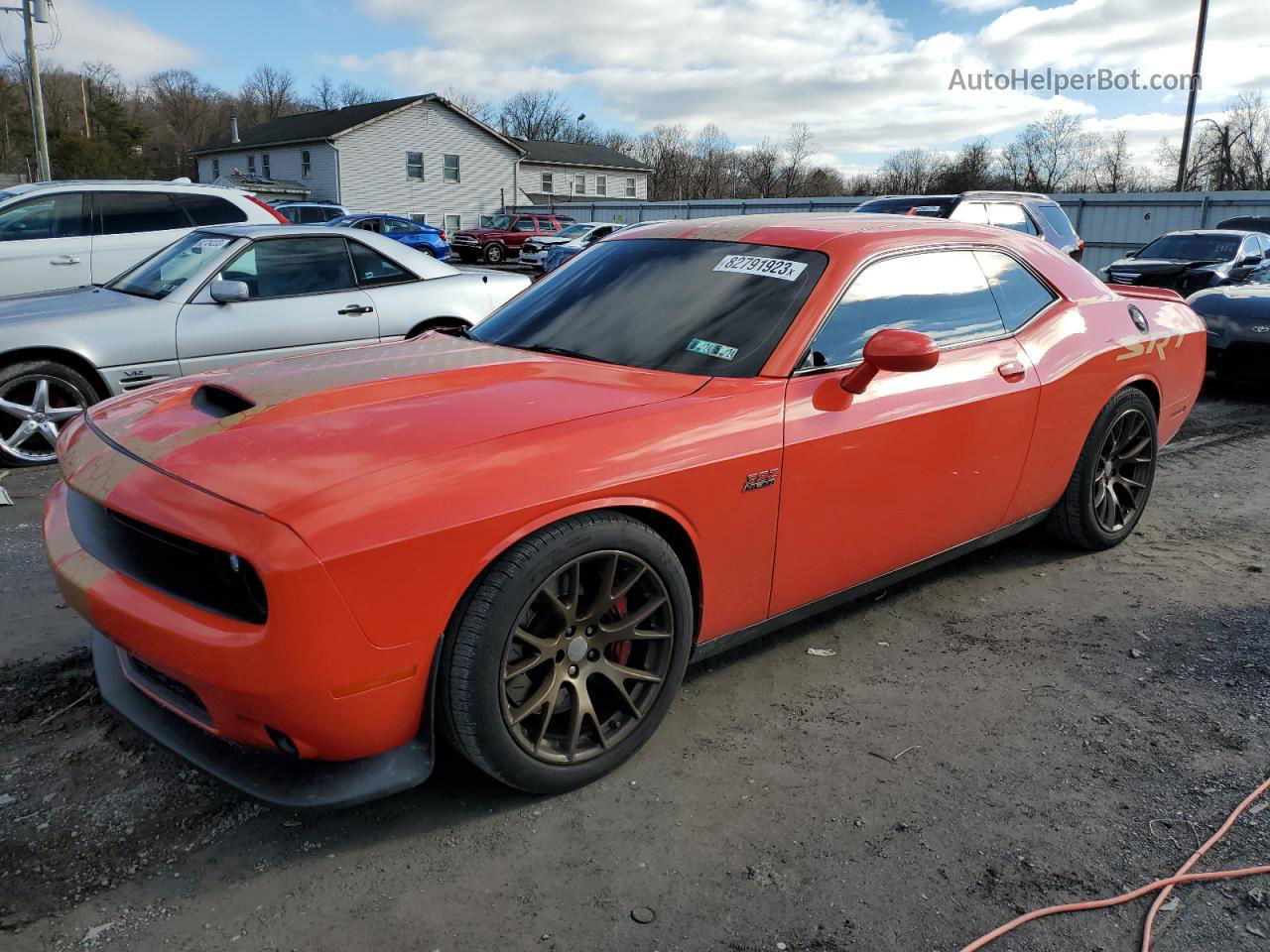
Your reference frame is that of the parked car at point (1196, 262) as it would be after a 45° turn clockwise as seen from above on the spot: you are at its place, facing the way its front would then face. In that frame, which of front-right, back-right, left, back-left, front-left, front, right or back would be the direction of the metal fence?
right

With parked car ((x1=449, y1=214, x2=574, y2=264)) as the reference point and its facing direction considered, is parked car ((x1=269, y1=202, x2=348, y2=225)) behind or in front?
in front

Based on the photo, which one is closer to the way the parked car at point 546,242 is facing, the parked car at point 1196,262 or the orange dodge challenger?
the orange dodge challenger

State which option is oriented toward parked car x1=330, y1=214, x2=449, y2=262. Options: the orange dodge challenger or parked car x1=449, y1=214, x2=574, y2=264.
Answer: parked car x1=449, y1=214, x2=574, y2=264

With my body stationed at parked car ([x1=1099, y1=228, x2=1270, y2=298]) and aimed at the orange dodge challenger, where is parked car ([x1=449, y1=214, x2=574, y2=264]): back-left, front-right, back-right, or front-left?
back-right

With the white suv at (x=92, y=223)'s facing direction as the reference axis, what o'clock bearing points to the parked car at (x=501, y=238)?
The parked car is roughly at 4 o'clock from the white suv.

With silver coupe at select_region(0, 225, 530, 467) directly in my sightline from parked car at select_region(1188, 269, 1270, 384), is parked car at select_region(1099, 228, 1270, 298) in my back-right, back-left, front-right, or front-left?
back-right

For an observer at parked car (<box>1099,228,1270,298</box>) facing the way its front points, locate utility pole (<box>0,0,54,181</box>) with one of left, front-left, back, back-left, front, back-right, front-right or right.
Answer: front-right

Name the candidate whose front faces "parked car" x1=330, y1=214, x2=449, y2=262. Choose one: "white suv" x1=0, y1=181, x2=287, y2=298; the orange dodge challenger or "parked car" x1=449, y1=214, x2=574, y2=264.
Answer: "parked car" x1=449, y1=214, x2=574, y2=264

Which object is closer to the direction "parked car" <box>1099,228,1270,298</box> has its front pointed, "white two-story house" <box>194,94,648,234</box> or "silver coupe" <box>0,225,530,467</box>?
the silver coupe

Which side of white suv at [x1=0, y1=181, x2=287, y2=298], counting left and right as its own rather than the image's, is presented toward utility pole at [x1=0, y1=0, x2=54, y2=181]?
right

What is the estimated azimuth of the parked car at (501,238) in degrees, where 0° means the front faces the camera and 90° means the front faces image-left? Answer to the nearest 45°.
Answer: approximately 45°
